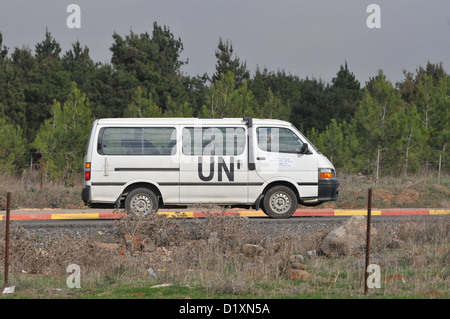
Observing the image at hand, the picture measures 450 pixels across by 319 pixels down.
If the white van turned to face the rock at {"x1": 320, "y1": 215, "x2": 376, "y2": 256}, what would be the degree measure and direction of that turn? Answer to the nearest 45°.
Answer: approximately 45° to its right

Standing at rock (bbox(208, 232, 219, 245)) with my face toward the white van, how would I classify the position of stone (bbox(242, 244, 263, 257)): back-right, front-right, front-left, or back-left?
back-right

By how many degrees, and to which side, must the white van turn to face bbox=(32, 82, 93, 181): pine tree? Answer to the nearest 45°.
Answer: approximately 90° to its left

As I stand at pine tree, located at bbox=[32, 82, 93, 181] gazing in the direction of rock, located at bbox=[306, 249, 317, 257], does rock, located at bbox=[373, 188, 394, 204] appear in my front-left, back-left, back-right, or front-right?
front-left

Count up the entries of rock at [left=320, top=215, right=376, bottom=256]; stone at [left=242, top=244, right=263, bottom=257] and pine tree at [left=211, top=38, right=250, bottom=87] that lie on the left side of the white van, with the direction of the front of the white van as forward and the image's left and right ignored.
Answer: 1

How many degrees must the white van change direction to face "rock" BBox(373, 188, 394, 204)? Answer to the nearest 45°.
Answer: approximately 45° to its left

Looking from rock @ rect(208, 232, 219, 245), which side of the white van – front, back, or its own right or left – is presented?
right

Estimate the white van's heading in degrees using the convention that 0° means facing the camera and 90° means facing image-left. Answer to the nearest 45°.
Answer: approximately 270°

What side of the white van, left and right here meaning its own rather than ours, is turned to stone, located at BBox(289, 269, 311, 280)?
right

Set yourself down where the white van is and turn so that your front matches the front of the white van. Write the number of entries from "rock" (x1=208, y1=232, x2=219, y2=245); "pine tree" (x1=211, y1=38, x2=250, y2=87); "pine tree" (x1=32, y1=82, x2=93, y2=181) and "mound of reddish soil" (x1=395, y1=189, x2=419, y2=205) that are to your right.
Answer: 1

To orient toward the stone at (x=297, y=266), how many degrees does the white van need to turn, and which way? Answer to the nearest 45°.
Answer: approximately 90° to its right

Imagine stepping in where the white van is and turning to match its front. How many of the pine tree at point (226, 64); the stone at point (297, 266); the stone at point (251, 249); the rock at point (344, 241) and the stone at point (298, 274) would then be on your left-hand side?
1

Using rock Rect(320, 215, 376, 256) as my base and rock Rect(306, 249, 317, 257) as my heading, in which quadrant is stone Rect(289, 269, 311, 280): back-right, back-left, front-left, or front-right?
front-left

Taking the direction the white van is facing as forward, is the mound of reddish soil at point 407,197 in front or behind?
in front

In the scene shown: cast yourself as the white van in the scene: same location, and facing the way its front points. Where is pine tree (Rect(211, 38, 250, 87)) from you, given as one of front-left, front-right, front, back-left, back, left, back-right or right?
left

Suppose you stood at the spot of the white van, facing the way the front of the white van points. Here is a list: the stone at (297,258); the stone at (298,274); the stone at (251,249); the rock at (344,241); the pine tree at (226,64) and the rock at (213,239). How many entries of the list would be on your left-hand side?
1
